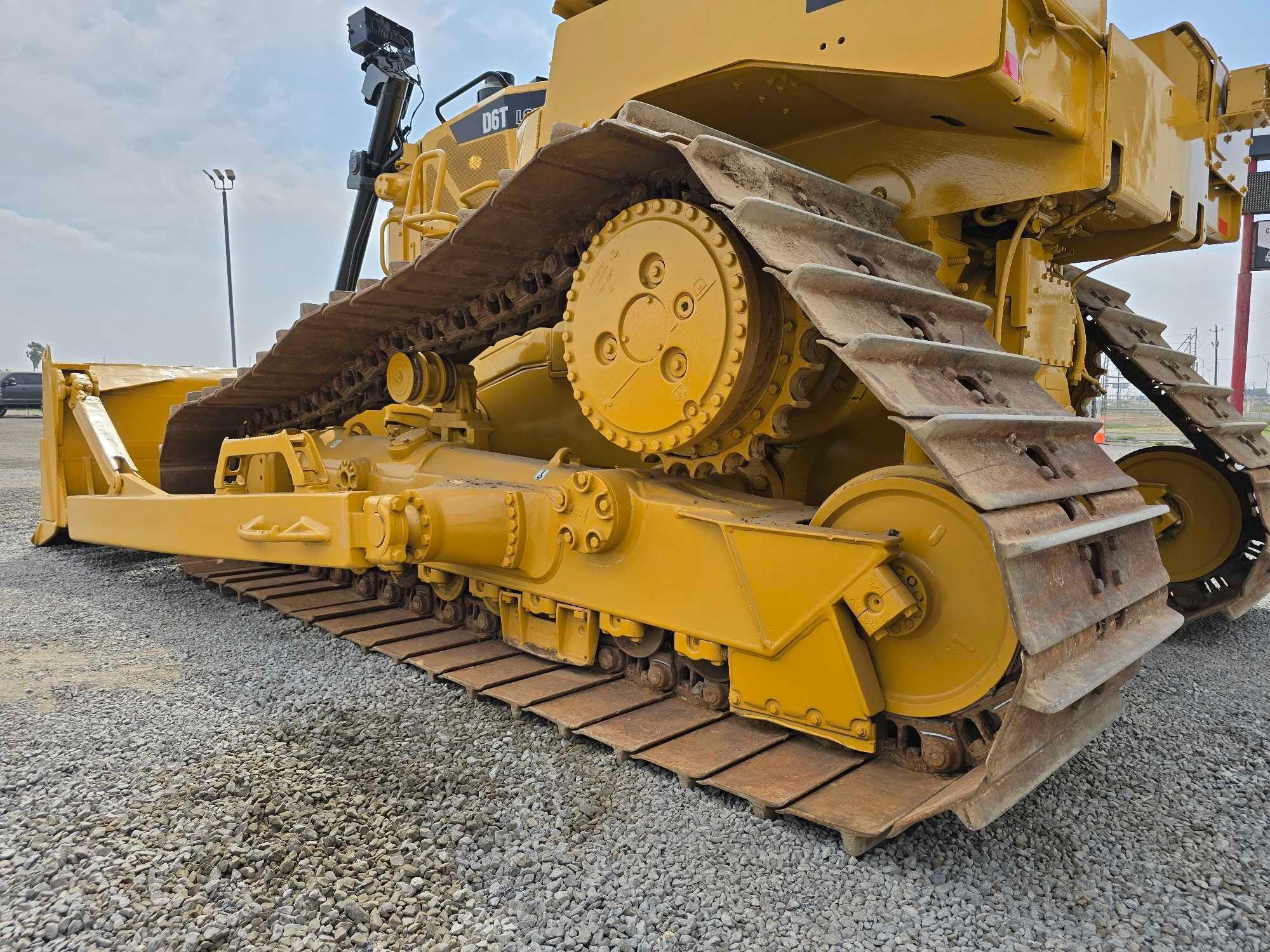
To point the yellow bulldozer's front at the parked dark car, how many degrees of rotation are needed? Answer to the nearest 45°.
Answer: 0° — it already faces it

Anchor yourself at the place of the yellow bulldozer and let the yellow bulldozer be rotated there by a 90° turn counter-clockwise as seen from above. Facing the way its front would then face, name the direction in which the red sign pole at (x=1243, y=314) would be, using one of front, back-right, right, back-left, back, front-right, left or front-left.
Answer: back

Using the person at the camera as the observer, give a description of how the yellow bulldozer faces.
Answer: facing away from the viewer and to the left of the viewer
